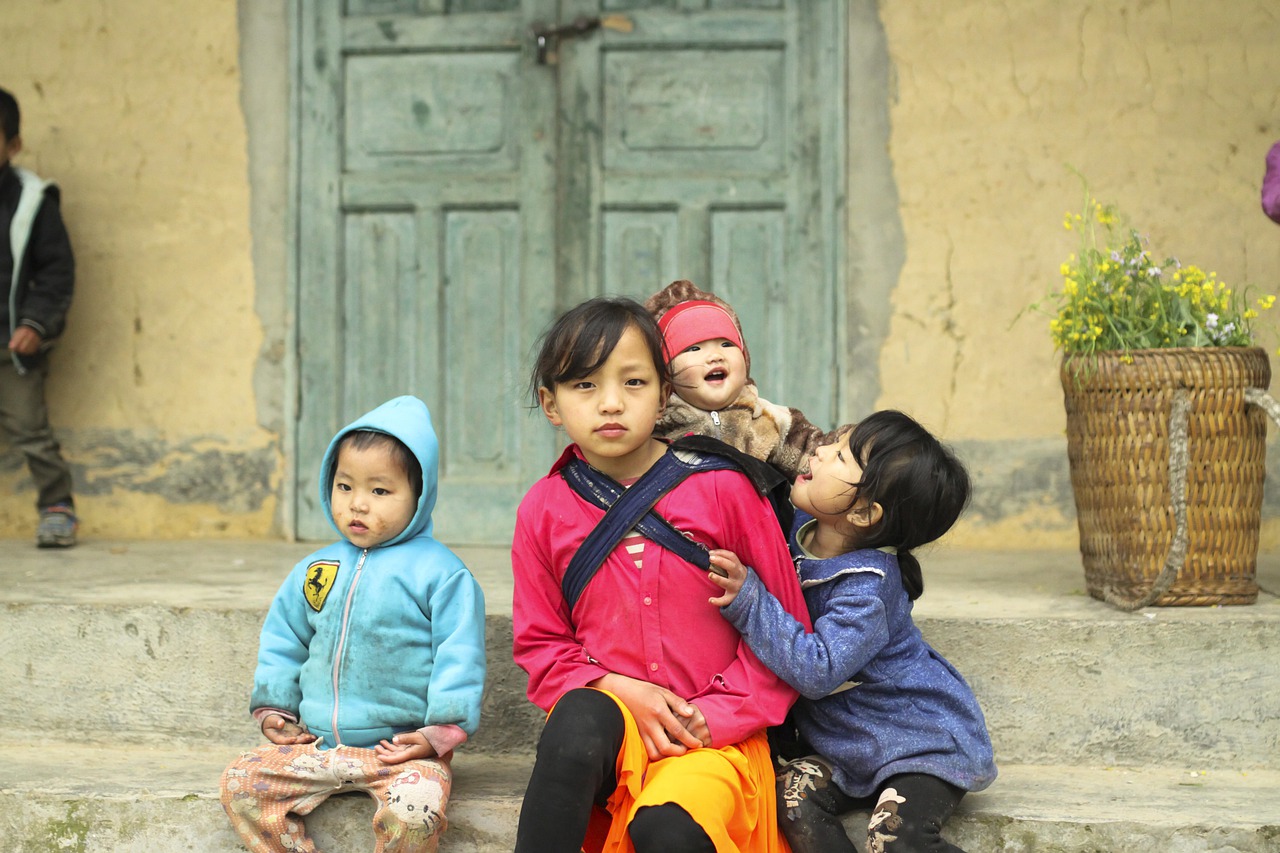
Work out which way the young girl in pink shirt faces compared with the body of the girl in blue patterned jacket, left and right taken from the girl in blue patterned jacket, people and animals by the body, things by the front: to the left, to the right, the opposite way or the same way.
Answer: to the left

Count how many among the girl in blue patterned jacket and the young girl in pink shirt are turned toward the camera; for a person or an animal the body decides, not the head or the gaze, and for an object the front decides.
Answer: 1

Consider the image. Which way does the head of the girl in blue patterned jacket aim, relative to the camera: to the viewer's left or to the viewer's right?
to the viewer's left

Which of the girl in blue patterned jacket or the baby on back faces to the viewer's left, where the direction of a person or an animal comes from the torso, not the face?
the girl in blue patterned jacket

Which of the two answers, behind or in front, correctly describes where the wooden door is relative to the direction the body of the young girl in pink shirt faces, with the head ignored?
behind

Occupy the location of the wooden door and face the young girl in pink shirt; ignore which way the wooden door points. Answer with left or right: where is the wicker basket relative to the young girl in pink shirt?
left

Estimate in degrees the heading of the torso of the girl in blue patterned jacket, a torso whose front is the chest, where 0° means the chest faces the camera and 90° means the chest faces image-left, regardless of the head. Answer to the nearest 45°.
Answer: approximately 90°

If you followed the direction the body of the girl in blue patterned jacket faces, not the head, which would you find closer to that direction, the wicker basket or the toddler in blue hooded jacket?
the toddler in blue hooded jacket

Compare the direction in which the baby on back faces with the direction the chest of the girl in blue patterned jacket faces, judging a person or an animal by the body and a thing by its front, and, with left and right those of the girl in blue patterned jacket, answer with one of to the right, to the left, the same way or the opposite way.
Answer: to the left

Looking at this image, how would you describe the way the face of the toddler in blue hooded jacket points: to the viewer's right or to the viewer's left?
to the viewer's left

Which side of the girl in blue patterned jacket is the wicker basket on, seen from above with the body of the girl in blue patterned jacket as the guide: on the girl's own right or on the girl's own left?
on the girl's own right
